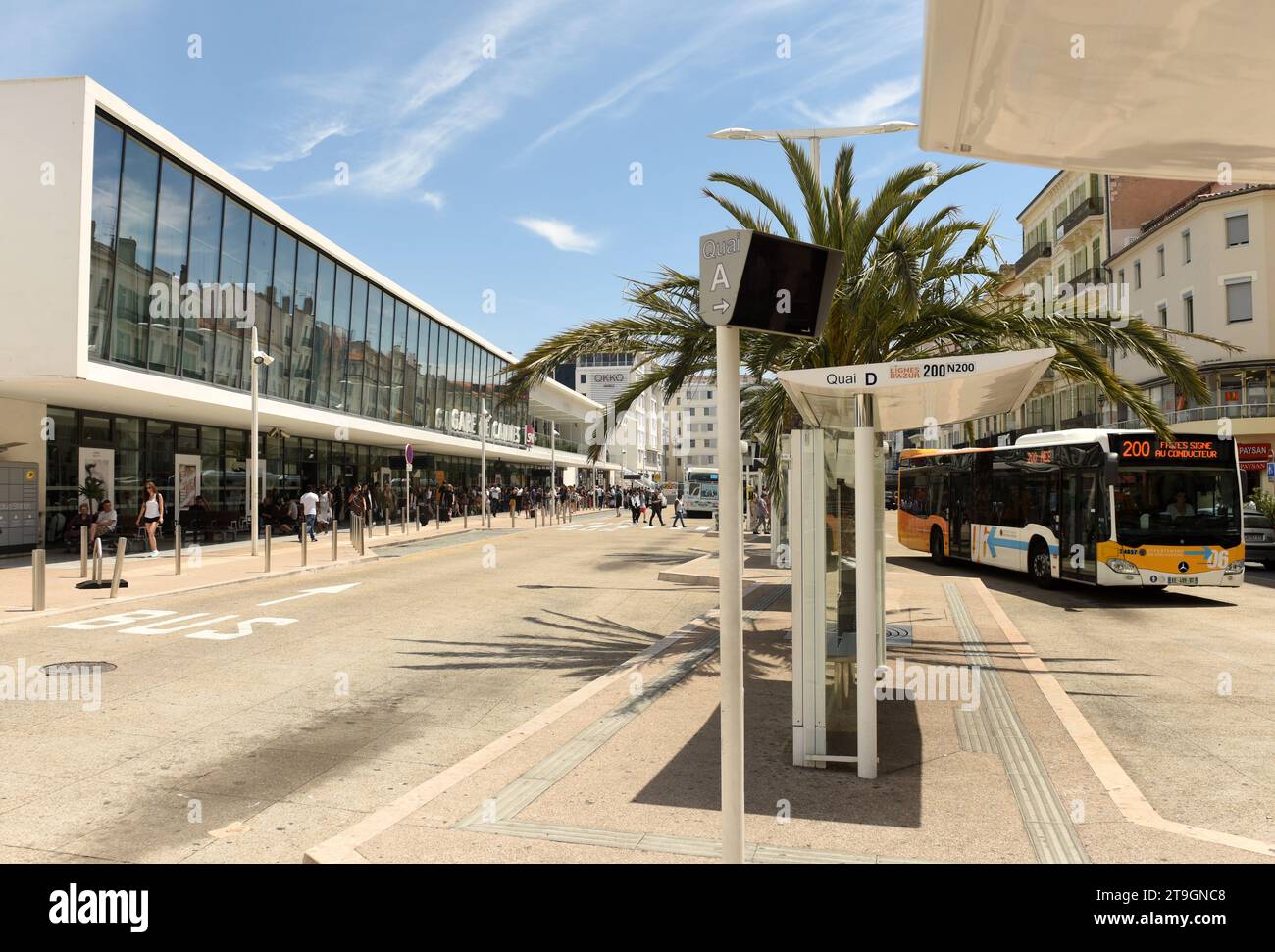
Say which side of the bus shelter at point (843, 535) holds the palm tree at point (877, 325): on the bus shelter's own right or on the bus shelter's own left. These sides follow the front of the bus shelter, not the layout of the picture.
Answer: on the bus shelter's own left

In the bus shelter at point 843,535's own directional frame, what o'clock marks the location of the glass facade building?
The glass facade building is roughly at 7 o'clock from the bus shelter.

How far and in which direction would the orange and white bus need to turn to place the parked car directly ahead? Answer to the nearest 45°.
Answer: approximately 135° to its left

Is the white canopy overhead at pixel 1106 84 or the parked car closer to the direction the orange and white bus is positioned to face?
the white canopy overhead

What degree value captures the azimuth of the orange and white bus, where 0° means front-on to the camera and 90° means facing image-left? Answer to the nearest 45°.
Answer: approximately 315°

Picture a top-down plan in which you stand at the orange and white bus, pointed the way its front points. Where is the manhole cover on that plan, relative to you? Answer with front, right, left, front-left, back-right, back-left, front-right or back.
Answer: right

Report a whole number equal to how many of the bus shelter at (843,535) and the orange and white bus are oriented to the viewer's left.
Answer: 0

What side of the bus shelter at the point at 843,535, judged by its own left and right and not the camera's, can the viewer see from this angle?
right

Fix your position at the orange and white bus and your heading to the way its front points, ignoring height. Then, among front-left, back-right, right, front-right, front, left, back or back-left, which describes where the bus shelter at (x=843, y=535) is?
front-right

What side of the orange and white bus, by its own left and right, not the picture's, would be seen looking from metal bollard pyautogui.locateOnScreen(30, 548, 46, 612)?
right
